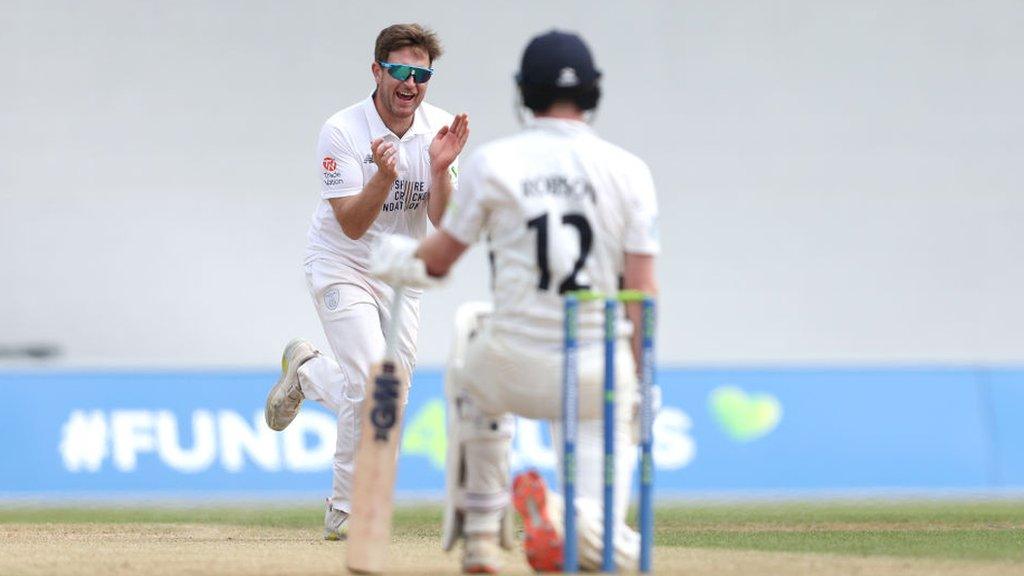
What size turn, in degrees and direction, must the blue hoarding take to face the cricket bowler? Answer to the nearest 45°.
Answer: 0° — it already faces them

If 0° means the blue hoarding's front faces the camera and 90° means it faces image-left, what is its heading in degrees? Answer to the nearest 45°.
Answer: approximately 0°

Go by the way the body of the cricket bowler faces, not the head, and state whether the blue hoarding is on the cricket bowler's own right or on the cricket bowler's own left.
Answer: on the cricket bowler's own left

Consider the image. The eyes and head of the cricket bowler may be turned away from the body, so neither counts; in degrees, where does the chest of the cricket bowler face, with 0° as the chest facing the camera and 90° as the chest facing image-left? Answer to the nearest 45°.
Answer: approximately 315°
